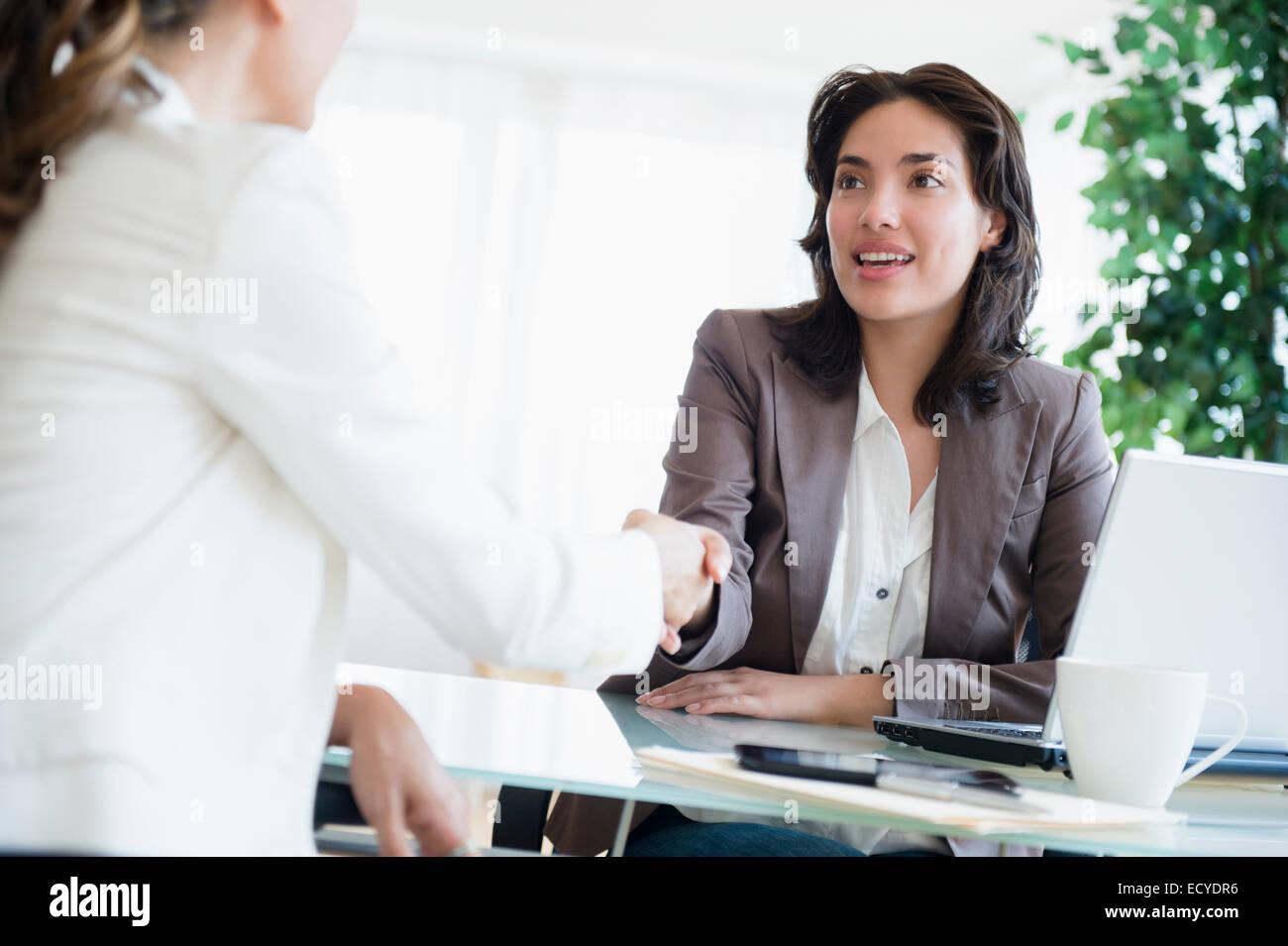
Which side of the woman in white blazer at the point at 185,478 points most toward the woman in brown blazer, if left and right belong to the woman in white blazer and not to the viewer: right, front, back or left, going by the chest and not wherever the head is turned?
front

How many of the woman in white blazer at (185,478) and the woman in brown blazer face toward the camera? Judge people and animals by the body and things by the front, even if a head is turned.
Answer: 1

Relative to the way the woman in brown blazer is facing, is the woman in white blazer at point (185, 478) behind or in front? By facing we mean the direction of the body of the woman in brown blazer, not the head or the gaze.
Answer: in front

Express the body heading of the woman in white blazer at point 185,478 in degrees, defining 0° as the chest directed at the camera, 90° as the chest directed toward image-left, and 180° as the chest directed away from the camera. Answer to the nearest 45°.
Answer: approximately 225°

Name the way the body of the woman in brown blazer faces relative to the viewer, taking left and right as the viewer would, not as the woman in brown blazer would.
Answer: facing the viewer

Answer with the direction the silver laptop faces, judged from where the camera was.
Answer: facing away from the viewer and to the left of the viewer

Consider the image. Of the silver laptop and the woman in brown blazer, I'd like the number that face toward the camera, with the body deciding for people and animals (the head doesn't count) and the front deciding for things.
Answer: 1

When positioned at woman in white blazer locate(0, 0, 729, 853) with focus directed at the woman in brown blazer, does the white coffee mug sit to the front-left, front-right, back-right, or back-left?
front-right

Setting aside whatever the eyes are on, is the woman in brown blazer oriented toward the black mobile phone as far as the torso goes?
yes

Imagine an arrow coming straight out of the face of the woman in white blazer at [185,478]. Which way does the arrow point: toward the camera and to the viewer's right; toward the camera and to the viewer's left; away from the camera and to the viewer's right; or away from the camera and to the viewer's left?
away from the camera and to the viewer's right

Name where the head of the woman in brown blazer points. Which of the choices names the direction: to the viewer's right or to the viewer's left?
to the viewer's left
